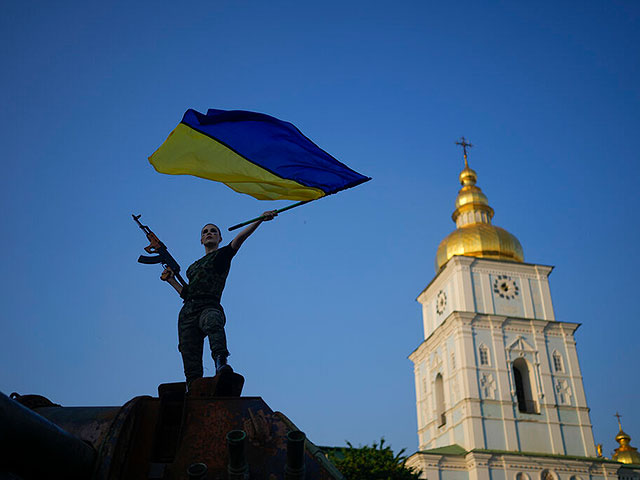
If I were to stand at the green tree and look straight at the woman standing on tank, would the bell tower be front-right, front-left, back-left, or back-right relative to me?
back-left

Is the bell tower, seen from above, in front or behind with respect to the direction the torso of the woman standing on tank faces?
behind

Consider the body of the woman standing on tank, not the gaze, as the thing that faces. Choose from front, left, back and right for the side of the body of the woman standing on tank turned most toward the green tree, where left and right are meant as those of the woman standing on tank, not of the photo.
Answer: back

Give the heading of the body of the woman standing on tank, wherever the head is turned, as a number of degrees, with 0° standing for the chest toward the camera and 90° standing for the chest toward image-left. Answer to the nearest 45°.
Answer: approximately 0°

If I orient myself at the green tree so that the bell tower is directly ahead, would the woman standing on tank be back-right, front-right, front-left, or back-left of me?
back-right
